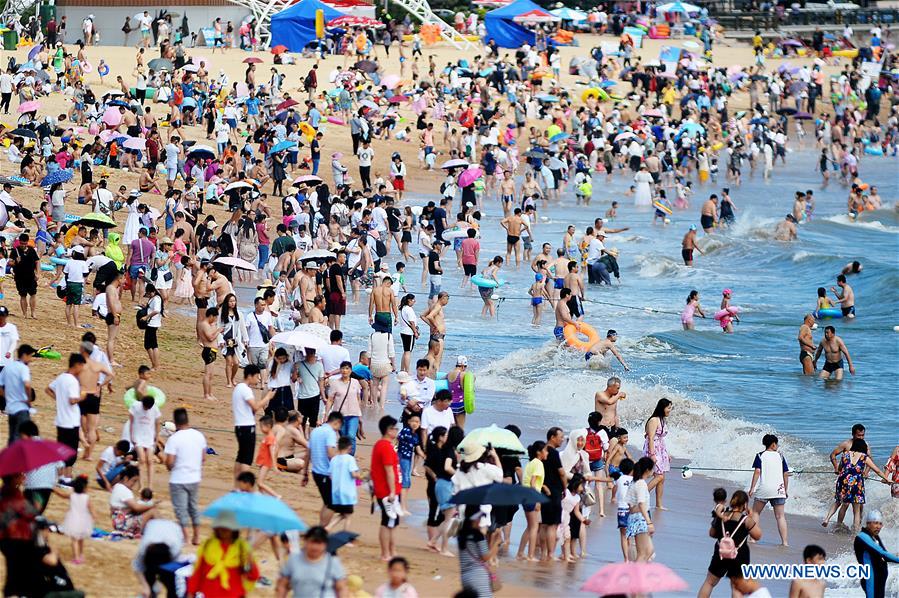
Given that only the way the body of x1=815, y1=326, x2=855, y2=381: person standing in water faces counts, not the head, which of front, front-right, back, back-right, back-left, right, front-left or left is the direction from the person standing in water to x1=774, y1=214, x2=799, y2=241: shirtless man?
back

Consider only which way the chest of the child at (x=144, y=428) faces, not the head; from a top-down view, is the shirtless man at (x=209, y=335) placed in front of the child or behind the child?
behind

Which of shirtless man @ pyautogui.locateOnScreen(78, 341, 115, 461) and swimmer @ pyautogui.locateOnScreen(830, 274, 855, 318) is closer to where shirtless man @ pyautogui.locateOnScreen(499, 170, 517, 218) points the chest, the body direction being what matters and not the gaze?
the shirtless man

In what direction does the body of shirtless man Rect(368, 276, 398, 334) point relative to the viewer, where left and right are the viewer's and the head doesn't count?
facing away from the viewer

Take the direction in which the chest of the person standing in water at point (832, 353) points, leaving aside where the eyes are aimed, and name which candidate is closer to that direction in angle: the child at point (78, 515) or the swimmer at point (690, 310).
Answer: the child

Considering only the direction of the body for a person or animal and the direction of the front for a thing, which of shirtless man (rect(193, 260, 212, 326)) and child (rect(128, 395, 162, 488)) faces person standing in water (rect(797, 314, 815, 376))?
the shirtless man

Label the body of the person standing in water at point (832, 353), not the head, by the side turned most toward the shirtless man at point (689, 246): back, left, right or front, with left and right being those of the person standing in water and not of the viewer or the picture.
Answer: back

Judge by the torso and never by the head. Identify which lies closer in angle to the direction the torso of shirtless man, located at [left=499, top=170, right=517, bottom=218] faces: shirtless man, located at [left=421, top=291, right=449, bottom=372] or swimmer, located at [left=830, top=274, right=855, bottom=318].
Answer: the shirtless man

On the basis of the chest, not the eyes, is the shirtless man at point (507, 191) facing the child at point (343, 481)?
yes

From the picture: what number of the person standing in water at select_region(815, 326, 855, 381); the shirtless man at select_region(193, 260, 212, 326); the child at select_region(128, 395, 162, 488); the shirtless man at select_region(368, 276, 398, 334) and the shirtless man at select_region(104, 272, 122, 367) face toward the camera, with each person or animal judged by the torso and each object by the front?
2
